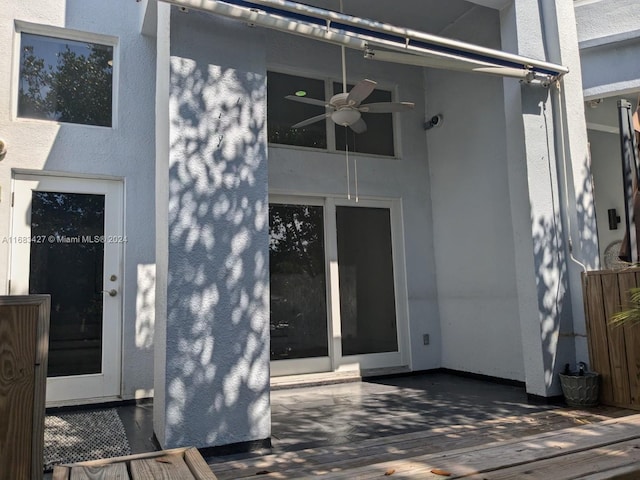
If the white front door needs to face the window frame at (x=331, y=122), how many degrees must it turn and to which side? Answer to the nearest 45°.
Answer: approximately 90° to its left

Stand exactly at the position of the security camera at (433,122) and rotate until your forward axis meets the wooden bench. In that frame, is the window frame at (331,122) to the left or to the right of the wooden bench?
right

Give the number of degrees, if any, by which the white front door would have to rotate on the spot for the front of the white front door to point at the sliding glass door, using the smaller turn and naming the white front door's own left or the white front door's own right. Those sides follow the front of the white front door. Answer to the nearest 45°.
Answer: approximately 90° to the white front door's own left

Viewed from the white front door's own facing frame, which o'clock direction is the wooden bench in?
The wooden bench is roughly at 12 o'clock from the white front door.

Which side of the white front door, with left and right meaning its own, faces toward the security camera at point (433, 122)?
left

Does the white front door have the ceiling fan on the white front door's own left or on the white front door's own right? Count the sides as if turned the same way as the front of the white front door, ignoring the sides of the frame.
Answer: on the white front door's own left

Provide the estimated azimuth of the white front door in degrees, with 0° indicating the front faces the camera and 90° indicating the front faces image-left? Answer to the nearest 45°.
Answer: approximately 0°

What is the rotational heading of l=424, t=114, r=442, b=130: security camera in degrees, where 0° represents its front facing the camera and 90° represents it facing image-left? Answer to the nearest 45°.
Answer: approximately 45°

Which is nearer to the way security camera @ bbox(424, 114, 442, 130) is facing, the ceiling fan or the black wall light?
the ceiling fan
